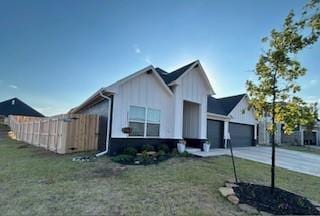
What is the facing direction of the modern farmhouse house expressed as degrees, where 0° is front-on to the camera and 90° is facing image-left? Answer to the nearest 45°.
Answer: approximately 315°

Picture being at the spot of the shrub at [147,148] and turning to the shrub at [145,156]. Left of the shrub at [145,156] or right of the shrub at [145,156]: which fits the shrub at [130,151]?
right

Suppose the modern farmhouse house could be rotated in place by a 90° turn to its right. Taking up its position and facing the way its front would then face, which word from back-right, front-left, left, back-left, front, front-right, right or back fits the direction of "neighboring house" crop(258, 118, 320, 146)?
back

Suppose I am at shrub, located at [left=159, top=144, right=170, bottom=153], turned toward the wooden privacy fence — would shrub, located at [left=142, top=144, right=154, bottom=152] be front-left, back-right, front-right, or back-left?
front-left

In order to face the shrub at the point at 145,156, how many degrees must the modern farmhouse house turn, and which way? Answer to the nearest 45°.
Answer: approximately 45° to its right

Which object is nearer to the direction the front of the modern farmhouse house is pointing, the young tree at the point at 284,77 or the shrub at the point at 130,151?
the young tree

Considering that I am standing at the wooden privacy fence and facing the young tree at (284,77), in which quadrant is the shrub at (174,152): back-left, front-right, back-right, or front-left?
front-left
